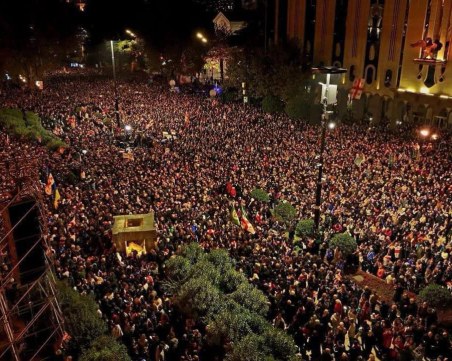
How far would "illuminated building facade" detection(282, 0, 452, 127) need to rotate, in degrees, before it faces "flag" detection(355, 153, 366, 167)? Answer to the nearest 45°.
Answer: approximately 45° to its left

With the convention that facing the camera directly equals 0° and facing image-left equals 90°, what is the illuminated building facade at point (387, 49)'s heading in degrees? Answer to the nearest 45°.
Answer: approximately 45°

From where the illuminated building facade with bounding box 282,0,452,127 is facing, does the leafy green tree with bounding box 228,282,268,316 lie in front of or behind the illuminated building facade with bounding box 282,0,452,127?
in front

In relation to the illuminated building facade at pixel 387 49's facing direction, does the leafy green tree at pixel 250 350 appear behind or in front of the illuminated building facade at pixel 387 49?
in front

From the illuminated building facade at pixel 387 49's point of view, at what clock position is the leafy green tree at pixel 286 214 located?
The leafy green tree is roughly at 11 o'clock from the illuminated building facade.

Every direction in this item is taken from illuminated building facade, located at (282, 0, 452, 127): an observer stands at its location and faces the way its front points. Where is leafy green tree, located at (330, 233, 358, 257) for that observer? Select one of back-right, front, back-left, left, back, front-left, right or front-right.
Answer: front-left

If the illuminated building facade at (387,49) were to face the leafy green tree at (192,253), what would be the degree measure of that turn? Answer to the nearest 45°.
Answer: approximately 45° to its left

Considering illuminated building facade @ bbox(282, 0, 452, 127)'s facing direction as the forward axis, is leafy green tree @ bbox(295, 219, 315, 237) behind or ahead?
ahead
